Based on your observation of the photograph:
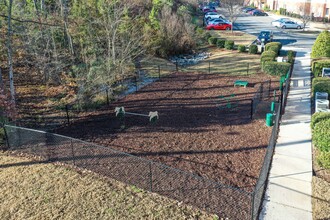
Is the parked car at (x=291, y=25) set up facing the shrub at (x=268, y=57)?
no

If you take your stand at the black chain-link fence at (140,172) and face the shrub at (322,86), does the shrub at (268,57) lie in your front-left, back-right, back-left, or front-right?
front-left

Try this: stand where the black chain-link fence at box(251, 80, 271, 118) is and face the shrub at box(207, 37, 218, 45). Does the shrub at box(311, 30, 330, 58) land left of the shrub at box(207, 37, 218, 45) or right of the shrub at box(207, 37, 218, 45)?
right

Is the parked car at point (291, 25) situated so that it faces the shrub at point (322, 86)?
no

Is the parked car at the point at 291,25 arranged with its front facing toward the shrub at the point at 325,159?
no
